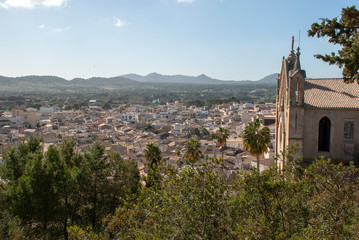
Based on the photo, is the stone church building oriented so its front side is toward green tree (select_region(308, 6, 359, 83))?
no

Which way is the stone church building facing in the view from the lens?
facing to the left of the viewer

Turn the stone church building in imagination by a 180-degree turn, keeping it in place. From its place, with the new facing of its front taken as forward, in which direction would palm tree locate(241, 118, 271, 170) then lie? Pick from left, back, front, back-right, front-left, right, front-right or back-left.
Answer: back-left

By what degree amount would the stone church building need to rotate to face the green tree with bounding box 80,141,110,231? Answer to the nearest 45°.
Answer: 0° — it already faces it
